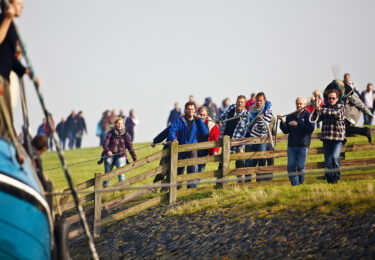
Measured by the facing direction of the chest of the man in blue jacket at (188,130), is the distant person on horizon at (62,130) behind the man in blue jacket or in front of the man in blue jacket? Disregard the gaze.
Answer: behind

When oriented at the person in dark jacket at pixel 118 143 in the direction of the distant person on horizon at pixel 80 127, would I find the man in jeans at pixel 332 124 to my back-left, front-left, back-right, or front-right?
back-right

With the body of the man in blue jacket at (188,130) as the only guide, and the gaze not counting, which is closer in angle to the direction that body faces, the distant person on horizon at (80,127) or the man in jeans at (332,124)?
the man in jeans

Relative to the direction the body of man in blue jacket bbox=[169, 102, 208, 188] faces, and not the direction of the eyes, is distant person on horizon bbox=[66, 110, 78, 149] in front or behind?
behind

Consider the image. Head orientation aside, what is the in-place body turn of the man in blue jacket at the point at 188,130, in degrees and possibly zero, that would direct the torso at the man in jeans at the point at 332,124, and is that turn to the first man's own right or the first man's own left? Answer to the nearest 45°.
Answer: approximately 45° to the first man's own left

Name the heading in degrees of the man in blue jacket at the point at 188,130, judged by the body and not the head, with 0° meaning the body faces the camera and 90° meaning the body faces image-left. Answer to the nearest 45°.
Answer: approximately 0°
